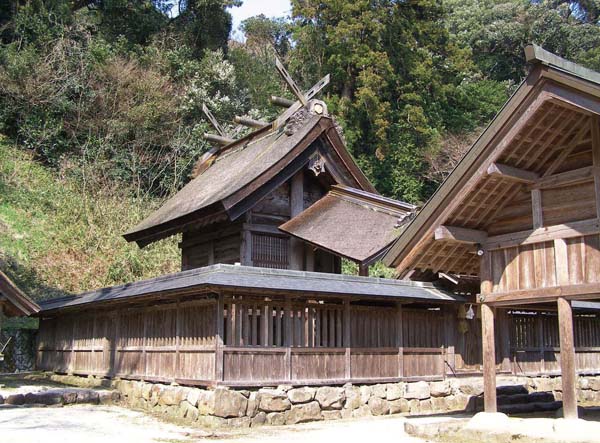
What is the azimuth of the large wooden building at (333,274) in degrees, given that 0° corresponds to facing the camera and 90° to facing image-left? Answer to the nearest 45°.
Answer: approximately 315°
